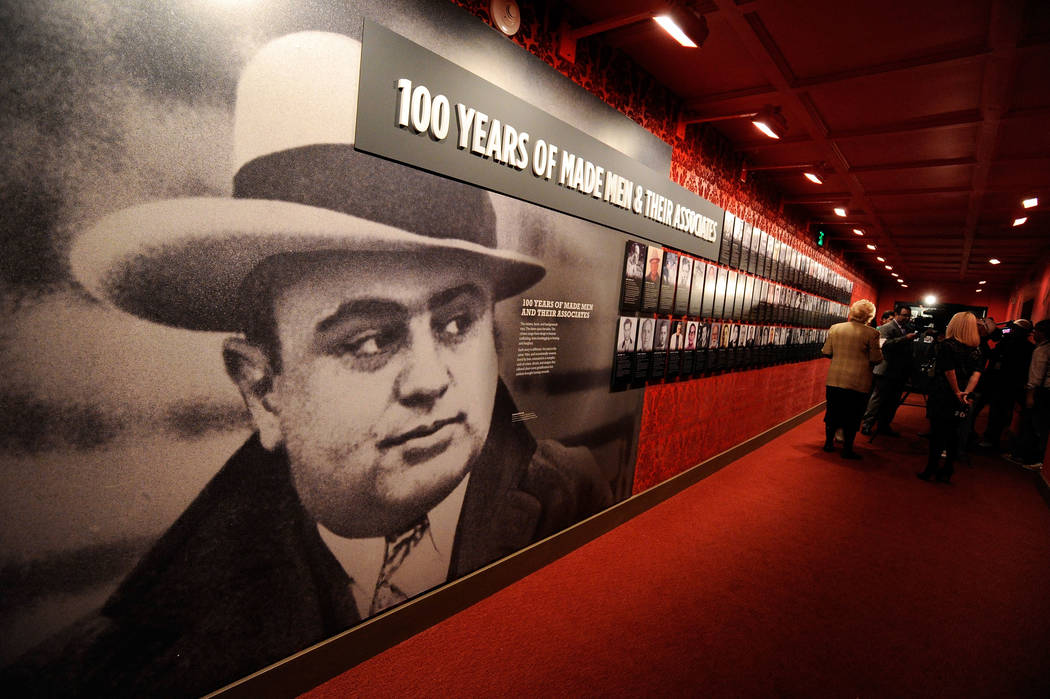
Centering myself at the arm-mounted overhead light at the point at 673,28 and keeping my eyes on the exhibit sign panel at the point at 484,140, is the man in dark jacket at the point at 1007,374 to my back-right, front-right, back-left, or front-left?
back-right

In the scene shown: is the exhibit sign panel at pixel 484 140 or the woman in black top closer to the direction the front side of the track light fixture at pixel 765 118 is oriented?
the exhibit sign panel

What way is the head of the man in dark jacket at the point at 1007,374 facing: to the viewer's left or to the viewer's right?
to the viewer's left

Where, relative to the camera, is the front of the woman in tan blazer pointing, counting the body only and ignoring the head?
away from the camera

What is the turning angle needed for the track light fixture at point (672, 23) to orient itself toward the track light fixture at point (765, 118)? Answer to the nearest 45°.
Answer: approximately 135° to its right

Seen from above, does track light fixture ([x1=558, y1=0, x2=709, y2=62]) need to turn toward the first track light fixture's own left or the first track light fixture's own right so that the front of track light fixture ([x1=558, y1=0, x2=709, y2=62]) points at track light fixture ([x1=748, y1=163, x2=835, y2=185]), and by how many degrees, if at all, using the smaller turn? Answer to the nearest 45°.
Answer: approximately 135° to the first track light fixture's own right

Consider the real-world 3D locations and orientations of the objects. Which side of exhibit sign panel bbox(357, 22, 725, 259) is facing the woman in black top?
left

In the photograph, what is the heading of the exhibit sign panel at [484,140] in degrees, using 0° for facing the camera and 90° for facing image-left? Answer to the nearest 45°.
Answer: approximately 315°
